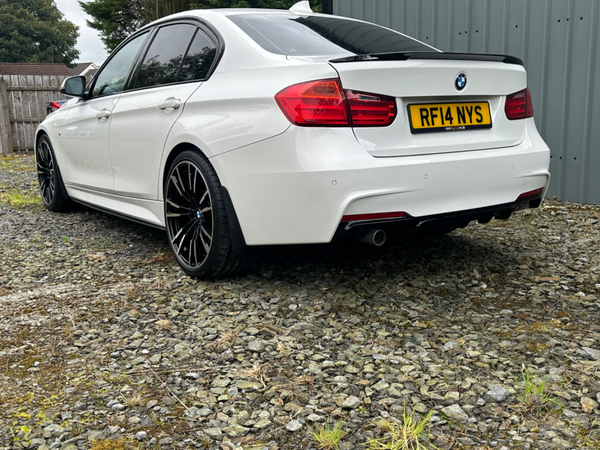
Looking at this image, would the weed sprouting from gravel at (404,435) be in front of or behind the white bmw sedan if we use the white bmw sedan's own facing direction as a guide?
behind

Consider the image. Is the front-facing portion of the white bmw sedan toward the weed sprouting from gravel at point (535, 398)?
no

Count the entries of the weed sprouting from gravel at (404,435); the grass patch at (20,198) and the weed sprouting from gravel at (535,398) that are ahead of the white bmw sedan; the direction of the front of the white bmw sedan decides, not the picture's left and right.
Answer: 1

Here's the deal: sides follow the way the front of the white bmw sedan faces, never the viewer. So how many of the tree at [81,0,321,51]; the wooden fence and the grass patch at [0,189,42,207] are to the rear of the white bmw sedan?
0

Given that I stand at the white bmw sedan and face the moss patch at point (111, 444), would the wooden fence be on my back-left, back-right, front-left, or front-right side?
back-right

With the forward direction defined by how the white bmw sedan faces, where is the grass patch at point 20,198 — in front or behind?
in front

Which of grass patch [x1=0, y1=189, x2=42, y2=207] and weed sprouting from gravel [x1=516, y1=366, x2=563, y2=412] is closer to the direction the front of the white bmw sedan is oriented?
the grass patch

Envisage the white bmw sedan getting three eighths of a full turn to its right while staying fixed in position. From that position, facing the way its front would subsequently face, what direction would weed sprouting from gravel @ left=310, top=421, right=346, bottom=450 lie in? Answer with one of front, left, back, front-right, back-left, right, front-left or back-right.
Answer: right

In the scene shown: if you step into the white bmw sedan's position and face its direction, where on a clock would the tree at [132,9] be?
The tree is roughly at 1 o'clock from the white bmw sedan.

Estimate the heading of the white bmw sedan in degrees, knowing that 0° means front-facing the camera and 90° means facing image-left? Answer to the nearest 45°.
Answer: approximately 135°

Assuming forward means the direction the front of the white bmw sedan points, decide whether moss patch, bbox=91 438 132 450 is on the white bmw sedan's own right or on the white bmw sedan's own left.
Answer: on the white bmw sedan's own left

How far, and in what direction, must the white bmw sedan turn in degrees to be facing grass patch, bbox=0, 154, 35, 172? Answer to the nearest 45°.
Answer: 0° — it already faces it
